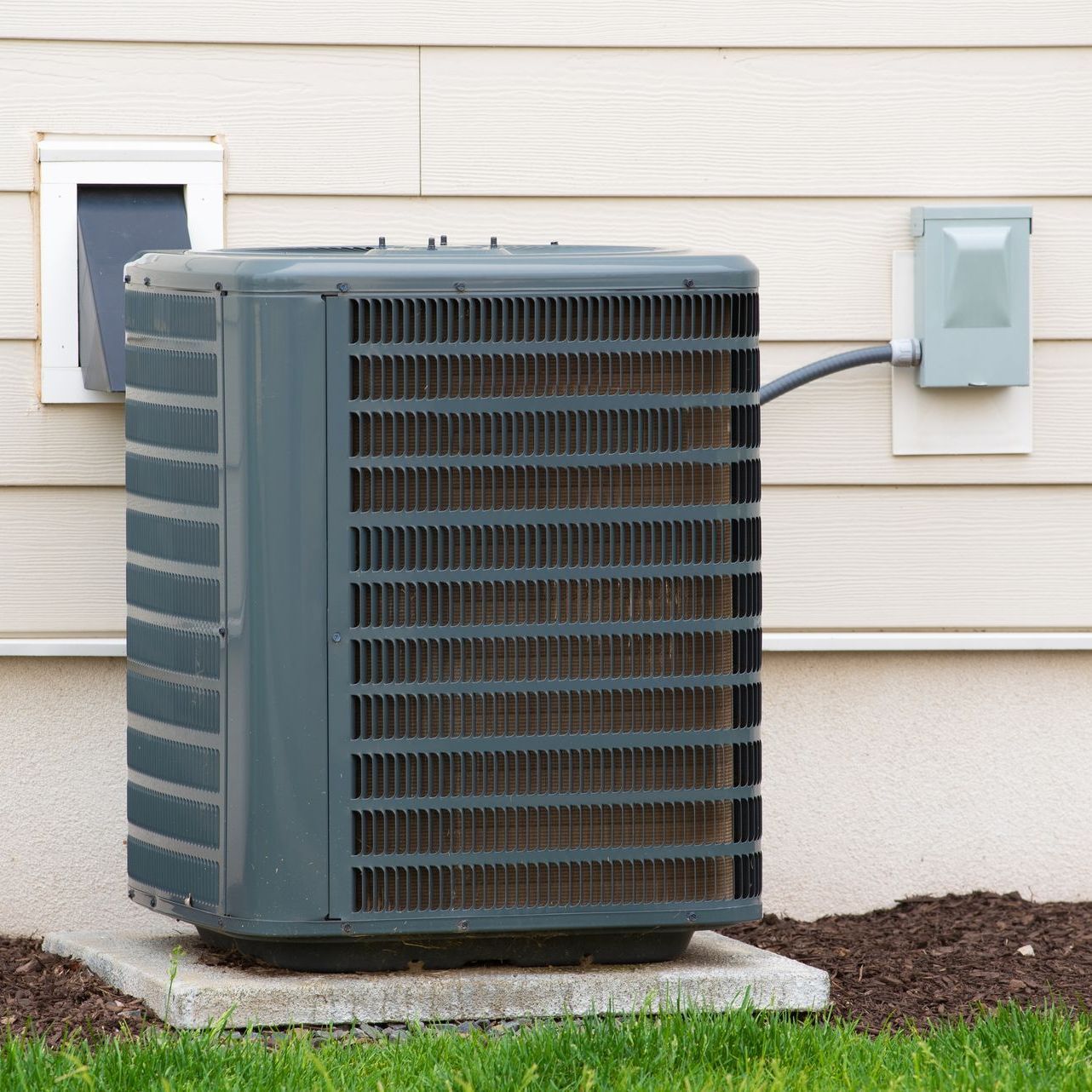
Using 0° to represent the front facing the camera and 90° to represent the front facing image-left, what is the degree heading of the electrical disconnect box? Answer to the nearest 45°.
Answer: approximately 0°

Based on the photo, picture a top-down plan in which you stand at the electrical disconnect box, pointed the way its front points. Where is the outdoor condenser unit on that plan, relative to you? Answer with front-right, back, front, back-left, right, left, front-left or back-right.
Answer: front-right
